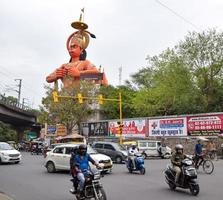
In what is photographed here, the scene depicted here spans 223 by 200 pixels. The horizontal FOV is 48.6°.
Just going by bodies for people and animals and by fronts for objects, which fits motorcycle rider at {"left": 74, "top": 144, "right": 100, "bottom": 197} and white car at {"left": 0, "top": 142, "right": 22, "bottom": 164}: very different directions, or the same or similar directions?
same or similar directions

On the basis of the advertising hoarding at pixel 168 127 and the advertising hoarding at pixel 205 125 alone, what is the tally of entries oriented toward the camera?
2

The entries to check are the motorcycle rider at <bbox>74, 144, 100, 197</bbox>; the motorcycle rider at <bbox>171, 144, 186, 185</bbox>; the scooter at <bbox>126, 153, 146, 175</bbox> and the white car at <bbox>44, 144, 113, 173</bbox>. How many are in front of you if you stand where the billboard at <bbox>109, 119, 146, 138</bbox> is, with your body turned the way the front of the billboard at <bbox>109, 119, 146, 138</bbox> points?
4

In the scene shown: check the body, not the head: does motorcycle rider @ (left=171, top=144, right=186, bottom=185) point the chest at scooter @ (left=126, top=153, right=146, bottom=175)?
no

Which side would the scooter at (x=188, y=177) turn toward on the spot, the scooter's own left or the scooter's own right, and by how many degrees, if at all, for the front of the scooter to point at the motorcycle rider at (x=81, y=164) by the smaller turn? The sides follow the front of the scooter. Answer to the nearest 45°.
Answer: approximately 90° to the scooter's own right

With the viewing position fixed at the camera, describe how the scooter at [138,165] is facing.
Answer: facing the viewer and to the right of the viewer

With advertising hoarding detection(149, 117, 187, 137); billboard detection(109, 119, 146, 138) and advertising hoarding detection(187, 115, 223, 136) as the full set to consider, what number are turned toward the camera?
3

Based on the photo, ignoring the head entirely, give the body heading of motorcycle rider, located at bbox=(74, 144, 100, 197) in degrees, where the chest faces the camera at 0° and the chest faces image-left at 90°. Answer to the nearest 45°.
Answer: approximately 315°

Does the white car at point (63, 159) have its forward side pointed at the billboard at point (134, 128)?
no

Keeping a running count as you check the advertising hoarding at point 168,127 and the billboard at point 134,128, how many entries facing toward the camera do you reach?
2

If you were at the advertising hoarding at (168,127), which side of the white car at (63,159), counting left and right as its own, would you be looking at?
left

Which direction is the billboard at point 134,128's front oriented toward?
toward the camera
